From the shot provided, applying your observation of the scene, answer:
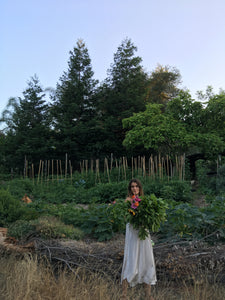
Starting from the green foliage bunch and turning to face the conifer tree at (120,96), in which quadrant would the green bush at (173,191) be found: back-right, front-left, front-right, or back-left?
front-right

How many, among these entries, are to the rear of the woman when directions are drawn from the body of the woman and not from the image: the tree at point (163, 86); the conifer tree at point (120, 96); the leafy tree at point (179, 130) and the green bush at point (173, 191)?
4

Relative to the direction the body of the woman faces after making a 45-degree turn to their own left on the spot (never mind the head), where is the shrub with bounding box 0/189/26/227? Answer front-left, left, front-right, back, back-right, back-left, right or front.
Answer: back

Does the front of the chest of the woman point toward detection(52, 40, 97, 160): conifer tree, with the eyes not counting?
no

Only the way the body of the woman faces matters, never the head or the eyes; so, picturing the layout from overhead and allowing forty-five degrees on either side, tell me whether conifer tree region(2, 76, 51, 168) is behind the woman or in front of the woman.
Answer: behind

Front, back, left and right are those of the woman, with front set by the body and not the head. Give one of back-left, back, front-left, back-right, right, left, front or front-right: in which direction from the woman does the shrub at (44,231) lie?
back-right

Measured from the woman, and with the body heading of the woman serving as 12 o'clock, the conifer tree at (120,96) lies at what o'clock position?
The conifer tree is roughly at 6 o'clock from the woman.

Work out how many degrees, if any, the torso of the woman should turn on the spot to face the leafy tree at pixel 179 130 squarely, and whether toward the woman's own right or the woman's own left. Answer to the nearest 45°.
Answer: approximately 180°

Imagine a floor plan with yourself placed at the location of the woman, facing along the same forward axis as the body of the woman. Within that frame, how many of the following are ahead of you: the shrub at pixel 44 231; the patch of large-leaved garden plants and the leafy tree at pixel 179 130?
0

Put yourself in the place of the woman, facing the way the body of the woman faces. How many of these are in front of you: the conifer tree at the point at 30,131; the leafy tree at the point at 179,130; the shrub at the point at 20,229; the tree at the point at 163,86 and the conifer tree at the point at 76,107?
0

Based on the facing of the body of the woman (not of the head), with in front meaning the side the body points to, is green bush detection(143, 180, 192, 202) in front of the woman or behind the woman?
behind

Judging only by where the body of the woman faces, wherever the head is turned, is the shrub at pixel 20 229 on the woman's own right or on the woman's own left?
on the woman's own right

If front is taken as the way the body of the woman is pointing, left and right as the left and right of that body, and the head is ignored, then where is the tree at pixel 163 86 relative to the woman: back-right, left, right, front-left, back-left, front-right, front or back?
back

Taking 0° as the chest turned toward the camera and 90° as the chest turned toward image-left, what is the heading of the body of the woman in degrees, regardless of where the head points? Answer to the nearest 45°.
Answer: approximately 0°

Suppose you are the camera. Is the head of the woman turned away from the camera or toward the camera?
toward the camera

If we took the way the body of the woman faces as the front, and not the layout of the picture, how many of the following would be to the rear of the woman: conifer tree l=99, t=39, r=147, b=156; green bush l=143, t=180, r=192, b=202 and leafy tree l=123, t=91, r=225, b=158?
3
